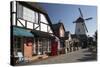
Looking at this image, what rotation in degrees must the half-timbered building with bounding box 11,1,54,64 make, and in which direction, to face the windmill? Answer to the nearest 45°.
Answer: approximately 45° to its left

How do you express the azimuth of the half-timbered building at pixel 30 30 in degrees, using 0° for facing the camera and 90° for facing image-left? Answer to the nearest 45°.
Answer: approximately 315°

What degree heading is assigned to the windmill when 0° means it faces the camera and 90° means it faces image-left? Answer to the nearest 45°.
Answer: approximately 315°

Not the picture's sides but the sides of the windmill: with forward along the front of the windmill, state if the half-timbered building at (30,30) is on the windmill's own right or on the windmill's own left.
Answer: on the windmill's own right
